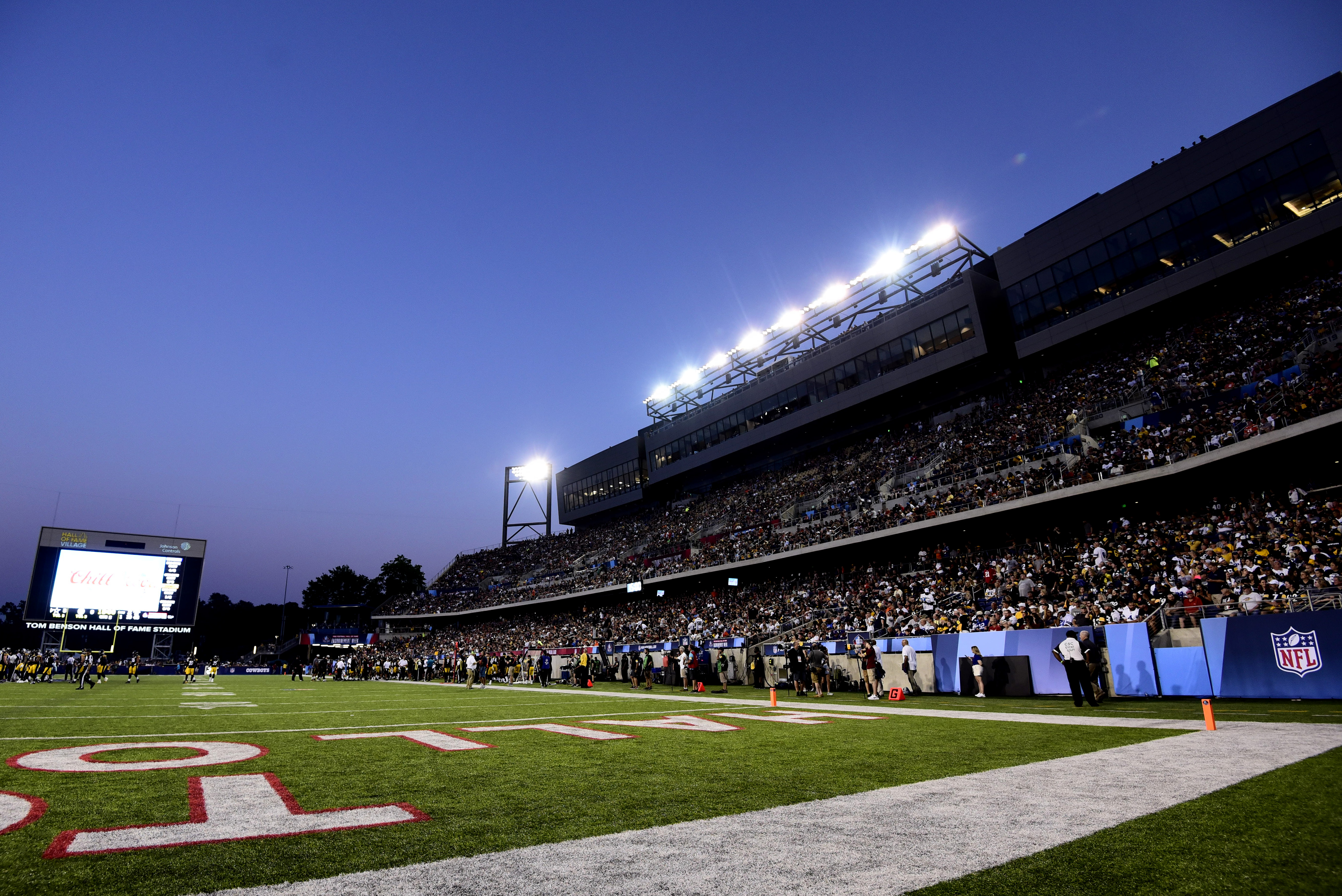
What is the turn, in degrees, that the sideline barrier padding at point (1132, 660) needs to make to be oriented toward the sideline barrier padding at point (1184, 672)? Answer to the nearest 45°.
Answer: approximately 90° to its left

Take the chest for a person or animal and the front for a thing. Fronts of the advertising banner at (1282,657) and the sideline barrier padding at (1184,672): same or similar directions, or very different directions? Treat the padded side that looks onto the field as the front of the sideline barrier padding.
same or similar directions

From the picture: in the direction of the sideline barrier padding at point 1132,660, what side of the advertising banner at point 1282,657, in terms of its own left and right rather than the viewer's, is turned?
right

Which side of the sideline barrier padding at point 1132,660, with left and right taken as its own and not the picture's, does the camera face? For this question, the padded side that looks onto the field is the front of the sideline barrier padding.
front

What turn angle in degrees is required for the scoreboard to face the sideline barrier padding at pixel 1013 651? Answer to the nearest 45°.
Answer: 0° — it already faces it

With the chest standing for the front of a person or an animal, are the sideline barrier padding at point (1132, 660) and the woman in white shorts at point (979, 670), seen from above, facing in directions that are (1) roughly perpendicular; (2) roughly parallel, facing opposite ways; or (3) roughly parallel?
roughly perpendicular

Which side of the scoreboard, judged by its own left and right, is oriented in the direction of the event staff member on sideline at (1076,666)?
front

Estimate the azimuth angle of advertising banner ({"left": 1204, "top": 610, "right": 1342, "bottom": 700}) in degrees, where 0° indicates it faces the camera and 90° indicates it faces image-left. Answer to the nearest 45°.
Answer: approximately 0°

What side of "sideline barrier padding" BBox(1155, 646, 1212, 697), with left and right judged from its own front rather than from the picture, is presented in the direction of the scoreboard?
right

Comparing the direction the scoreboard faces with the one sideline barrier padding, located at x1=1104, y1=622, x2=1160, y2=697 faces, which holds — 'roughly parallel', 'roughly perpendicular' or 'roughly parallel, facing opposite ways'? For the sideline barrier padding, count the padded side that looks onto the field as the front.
roughly perpendicular

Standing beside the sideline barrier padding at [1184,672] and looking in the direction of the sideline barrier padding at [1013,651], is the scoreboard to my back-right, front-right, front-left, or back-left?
front-left
